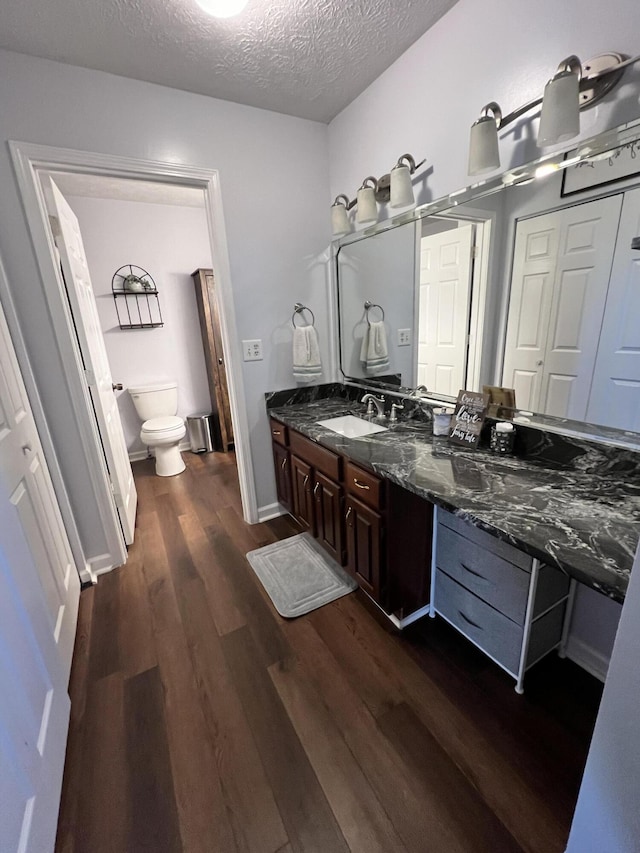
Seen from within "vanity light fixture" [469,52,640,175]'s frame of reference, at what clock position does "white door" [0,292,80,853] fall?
The white door is roughly at 12 o'clock from the vanity light fixture.

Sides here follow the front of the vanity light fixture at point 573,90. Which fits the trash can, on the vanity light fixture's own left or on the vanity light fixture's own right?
on the vanity light fixture's own right

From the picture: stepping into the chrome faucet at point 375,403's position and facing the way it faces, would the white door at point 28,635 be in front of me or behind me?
in front

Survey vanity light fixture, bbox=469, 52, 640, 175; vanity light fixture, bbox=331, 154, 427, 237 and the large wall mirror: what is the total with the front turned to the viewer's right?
0

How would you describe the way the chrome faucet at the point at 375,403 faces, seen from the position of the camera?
facing the viewer and to the left of the viewer

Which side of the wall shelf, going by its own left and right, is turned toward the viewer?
front

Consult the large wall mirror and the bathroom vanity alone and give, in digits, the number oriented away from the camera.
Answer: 0

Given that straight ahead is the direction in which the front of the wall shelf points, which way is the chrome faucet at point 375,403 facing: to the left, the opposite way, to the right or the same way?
to the right

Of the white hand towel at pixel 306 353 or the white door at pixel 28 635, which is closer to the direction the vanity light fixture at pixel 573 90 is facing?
the white door

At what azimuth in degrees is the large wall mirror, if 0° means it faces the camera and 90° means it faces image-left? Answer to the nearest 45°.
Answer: approximately 45°

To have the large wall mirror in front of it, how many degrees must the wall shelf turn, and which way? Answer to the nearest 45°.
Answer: approximately 45° to its left

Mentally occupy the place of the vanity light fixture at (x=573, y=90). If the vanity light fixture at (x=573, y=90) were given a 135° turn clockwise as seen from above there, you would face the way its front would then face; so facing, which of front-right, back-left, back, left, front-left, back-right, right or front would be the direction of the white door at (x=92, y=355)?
left

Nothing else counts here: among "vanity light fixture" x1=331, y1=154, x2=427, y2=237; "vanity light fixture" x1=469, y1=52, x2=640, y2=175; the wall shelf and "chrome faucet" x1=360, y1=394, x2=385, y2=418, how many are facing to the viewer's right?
0

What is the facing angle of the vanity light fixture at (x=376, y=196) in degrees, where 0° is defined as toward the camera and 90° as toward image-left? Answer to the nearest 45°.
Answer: approximately 45°
